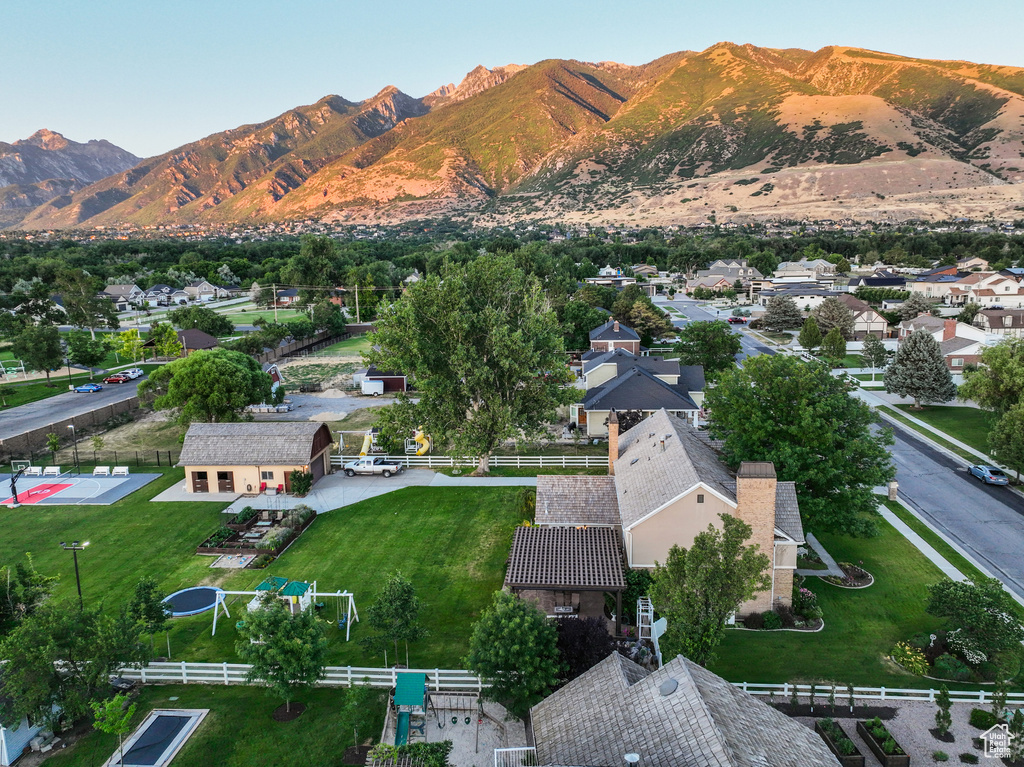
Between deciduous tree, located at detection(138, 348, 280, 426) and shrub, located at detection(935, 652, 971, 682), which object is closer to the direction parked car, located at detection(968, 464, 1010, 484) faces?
the deciduous tree

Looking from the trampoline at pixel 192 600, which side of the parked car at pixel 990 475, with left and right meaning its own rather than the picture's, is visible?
left

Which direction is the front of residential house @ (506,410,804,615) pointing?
to the viewer's right

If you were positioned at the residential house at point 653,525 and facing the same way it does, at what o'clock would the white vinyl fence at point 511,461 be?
The white vinyl fence is roughly at 8 o'clock from the residential house.

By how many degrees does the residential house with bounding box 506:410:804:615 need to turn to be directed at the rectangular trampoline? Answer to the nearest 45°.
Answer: approximately 135° to its right

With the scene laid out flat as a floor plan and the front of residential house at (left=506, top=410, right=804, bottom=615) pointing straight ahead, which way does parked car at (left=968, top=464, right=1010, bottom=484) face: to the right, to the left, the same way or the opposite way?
to the left
